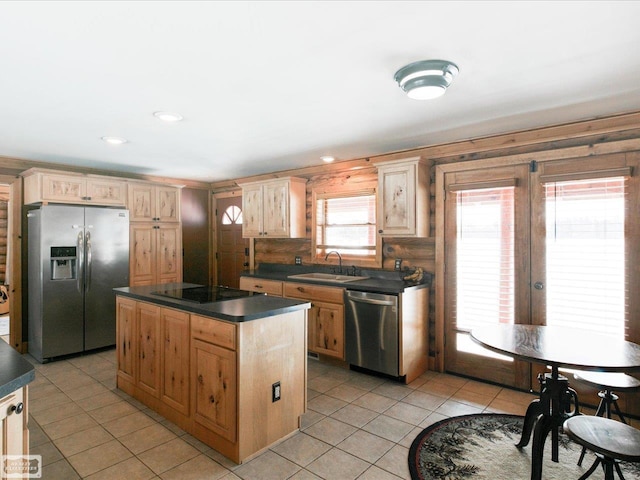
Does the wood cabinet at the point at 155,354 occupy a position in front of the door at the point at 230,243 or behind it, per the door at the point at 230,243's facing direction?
in front

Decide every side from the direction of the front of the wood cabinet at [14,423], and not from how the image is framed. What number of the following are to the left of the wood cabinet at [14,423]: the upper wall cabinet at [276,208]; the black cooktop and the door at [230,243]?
3

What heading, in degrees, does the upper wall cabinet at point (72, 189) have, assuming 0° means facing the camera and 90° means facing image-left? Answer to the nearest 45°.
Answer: approximately 315°

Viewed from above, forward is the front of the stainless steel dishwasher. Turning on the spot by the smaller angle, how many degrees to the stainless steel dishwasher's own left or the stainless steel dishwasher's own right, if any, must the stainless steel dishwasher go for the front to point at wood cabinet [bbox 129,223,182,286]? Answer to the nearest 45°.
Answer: approximately 45° to the stainless steel dishwasher's own right

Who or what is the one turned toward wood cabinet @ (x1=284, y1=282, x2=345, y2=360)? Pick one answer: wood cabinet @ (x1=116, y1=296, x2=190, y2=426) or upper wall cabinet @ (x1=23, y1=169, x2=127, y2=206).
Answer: the upper wall cabinet

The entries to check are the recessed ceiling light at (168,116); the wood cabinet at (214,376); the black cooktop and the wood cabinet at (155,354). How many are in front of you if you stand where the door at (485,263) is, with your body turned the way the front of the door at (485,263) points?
4

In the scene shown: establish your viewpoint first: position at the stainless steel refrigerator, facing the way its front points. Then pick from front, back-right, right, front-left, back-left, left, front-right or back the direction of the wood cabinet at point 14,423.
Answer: front-right

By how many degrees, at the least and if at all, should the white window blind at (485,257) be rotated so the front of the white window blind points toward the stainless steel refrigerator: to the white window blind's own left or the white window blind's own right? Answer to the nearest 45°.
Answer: approximately 45° to the white window blind's own right

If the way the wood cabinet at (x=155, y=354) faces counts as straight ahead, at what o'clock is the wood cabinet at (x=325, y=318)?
the wood cabinet at (x=325, y=318) is roughly at 7 o'clock from the wood cabinet at (x=155, y=354).

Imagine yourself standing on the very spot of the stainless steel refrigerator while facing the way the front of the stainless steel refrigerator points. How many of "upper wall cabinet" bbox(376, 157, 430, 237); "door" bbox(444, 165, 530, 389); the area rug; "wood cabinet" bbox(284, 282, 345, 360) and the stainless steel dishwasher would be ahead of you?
5

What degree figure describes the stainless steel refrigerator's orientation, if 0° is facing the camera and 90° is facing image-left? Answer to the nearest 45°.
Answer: approximately 315°

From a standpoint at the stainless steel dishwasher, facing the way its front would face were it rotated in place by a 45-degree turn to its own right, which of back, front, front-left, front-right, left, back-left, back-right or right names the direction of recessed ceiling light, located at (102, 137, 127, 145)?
front

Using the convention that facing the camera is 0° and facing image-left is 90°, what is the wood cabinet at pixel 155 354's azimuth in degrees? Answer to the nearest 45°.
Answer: approximately 45°

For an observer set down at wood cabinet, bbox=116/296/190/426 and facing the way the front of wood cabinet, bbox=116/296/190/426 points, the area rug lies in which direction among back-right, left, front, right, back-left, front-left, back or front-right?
left

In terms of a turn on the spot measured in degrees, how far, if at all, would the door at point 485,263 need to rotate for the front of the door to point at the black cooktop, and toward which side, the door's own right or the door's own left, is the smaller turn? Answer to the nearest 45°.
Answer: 0° — it already faces it
